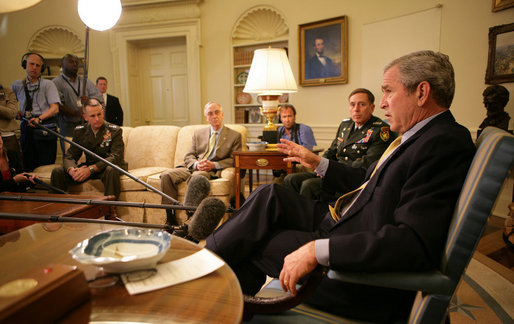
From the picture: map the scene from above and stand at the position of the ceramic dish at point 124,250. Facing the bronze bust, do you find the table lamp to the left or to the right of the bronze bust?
left

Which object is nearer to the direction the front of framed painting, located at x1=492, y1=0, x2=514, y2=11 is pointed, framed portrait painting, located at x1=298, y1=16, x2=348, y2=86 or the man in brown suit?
the man in brown suit

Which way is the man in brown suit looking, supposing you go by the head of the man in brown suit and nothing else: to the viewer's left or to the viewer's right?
to the viewer's right

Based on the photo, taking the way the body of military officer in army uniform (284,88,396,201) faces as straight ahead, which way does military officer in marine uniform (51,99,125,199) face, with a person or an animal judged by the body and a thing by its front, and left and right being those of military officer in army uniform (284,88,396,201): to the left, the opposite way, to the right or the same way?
to the left

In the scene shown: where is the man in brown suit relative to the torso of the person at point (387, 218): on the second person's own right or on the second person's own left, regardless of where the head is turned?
on the second person's own right

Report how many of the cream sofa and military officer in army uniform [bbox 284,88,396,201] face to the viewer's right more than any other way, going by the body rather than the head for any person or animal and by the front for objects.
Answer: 0

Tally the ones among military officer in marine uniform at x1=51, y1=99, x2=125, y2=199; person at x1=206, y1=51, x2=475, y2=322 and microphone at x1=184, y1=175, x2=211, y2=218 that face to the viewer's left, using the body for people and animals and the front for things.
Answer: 1

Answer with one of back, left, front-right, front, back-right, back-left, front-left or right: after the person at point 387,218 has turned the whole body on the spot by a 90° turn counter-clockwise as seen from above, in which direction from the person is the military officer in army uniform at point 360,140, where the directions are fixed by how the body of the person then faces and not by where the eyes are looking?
back

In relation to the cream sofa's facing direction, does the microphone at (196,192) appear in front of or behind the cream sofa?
in front

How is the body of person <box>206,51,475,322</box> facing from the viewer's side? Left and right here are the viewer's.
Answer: facing to the left of the viewer

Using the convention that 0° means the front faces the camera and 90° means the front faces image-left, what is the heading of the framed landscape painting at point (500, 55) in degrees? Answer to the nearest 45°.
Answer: approximately 45°

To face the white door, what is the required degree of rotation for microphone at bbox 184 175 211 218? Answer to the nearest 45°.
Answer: approximately 90° to its left

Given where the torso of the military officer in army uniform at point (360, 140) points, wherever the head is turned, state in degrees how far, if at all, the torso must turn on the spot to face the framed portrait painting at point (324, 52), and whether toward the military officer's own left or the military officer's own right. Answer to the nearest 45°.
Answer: approximately 135° to the military officer's own right

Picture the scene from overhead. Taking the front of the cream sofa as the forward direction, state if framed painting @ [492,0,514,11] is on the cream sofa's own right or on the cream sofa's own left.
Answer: on the cream sofa's own left

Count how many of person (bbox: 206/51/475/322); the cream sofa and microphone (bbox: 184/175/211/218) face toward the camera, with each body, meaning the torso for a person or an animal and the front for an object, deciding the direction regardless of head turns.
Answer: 1

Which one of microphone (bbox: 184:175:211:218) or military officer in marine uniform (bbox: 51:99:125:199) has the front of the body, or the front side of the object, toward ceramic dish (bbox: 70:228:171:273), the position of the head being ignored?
the military officer in marine uniform

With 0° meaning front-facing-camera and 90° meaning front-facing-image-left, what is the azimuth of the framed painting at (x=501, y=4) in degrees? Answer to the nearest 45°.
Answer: approximately 45°

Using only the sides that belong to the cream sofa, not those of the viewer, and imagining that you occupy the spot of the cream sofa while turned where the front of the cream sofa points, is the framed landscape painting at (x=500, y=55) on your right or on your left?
on your left
